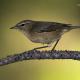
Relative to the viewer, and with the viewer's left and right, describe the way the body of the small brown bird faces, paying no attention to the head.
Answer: facing to the left of the viewer
